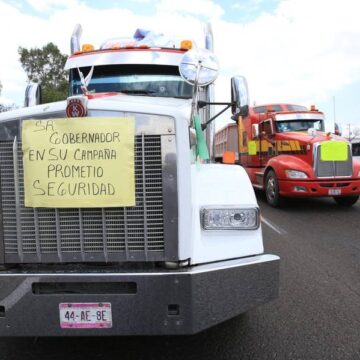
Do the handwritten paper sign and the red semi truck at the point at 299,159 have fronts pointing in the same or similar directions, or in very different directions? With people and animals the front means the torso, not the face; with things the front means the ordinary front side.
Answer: same or similar directions

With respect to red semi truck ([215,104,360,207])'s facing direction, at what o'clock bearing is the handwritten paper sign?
The handwritten paper sign is roughly at 2 o'clock from the red semi truck.

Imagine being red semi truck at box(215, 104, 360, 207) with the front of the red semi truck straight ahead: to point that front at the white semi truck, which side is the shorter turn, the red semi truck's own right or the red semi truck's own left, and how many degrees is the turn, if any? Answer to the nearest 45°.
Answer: approximately 45° to the red semi truck's own right

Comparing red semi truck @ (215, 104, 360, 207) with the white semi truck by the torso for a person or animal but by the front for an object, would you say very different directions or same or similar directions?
same or similar directions

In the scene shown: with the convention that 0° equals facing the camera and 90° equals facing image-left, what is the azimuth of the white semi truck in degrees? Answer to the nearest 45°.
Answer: approximately 0°

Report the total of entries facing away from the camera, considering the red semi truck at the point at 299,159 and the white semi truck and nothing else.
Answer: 0

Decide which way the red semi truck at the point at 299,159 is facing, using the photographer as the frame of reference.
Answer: facing the viewer and to the right of the viewer

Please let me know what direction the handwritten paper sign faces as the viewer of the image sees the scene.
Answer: facing the viewer

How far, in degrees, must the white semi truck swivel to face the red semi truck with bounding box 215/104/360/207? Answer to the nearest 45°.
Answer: approximately 135° to its left

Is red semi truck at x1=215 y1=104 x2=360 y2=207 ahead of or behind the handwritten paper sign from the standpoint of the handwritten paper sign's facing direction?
behind
